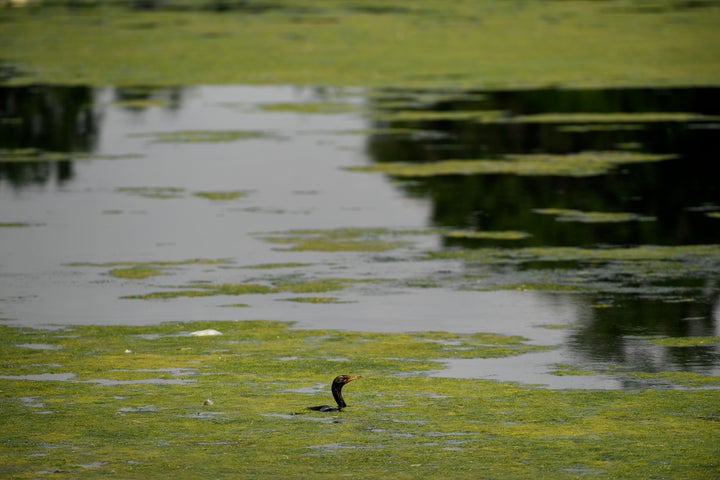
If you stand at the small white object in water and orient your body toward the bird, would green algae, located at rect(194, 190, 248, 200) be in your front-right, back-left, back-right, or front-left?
back-left

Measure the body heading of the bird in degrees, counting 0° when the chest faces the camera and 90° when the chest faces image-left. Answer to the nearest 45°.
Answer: approximately 270°

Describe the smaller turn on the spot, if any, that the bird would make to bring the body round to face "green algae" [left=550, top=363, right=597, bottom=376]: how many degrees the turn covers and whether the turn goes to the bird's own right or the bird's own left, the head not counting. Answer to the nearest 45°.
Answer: approximately 45° to the bird's own left

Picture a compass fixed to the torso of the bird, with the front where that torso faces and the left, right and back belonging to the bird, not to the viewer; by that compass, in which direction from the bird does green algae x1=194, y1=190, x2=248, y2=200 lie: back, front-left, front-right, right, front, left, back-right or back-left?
left

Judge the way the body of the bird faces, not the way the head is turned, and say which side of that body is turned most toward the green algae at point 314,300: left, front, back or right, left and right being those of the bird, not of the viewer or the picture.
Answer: left

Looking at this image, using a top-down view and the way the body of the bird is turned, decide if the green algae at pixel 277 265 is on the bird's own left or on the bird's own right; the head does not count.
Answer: on the bird's own left

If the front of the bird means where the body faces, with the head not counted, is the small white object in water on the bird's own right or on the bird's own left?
on the bird's own left
